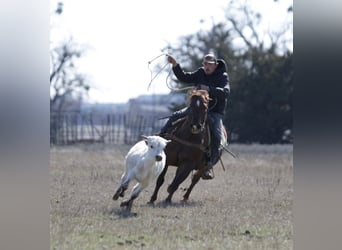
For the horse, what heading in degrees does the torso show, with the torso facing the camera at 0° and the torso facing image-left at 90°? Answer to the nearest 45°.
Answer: approximately 0°

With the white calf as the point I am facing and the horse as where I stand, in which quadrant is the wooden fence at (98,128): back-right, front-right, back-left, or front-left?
back-right

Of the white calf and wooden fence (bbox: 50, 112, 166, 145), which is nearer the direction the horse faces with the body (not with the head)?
the white calf

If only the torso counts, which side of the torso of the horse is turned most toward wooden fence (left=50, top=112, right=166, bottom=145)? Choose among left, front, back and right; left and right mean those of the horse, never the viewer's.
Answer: back

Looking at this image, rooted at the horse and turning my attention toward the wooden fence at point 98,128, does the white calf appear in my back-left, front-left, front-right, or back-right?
back-left
